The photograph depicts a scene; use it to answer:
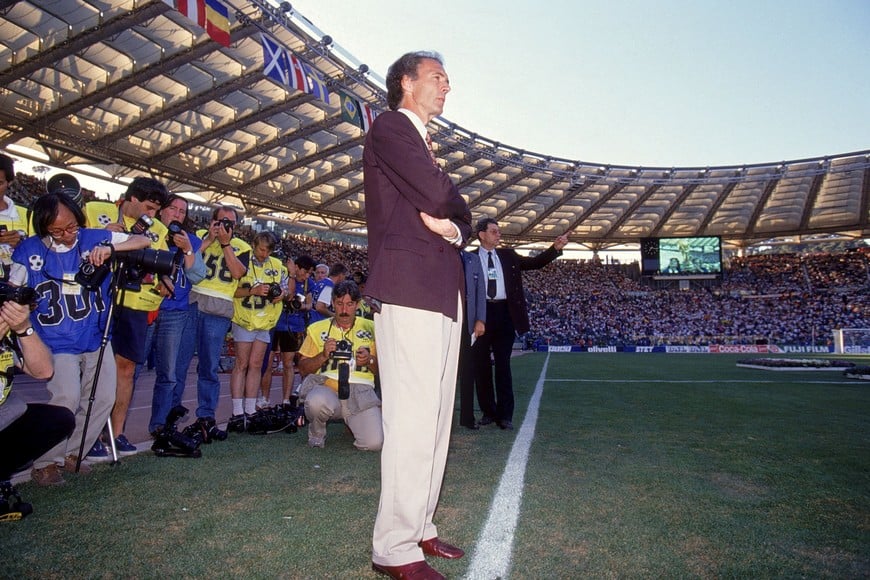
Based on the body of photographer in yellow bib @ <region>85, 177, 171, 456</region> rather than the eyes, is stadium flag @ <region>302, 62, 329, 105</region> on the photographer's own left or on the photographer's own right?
on the photographer's own left

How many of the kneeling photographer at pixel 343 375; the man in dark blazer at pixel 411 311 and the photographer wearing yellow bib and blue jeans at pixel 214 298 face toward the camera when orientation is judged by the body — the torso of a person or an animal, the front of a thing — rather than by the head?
2

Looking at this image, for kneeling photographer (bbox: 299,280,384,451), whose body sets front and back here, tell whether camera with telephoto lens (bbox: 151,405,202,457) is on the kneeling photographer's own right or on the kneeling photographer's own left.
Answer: on the kneeling photographer's own right

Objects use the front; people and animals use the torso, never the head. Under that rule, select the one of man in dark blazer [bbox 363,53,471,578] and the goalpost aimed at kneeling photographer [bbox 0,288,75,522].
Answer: the goalpost

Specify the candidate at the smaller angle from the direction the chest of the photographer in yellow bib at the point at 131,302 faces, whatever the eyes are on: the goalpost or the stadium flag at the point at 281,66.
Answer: the goalpost

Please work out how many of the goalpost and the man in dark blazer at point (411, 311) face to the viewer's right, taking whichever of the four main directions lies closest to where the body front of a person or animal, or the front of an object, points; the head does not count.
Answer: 1

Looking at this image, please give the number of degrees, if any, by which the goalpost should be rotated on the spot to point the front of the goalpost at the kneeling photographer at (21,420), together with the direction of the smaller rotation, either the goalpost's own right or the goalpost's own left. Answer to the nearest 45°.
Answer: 0° — it already faces them

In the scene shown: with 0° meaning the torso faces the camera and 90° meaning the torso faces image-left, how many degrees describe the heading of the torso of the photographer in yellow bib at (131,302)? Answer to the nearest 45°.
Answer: approximately 315°

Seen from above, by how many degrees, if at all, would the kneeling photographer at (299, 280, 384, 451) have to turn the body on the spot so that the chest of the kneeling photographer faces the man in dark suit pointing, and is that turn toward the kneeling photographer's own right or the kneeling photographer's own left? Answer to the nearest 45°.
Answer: approximately 135° to the kneeling photographer's own left

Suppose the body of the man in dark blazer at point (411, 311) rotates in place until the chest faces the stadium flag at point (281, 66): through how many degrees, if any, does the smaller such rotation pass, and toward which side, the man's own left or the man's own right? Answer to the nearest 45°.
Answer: approximately 90° to the man's own left

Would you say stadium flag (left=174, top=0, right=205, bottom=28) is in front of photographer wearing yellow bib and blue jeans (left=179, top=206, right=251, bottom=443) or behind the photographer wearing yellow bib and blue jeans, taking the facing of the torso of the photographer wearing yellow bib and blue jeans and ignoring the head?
behind
